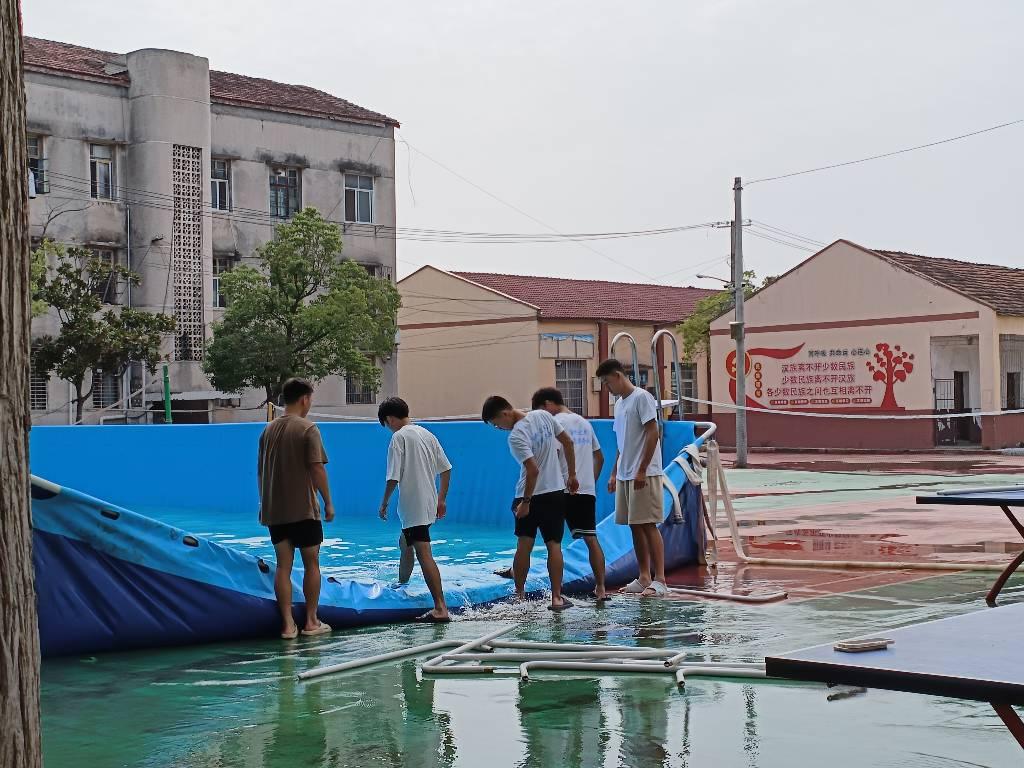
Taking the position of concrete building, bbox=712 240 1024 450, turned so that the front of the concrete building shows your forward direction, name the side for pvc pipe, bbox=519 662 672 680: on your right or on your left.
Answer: on your right

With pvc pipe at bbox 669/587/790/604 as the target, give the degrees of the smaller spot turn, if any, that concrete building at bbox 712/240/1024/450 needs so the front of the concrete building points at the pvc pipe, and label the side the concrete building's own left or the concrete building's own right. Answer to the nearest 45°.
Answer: approximately 45° to the concrete building's own right

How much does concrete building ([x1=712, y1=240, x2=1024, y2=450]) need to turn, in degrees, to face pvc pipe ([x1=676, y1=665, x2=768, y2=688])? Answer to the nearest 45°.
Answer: approximately 45° to its right

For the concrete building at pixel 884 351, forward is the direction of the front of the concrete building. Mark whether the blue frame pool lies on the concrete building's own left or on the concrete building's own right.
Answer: on the concrete building's own right

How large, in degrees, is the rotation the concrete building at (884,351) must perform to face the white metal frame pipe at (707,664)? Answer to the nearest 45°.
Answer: approximately 45° to its right

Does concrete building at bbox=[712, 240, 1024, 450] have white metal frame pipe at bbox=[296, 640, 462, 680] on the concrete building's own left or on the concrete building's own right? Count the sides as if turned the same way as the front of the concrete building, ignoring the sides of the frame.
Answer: on the concrete building's own right

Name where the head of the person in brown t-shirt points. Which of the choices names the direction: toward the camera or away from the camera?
away from the camera

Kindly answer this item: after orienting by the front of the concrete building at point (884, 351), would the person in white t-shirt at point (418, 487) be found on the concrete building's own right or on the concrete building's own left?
on the concrete building's own right
